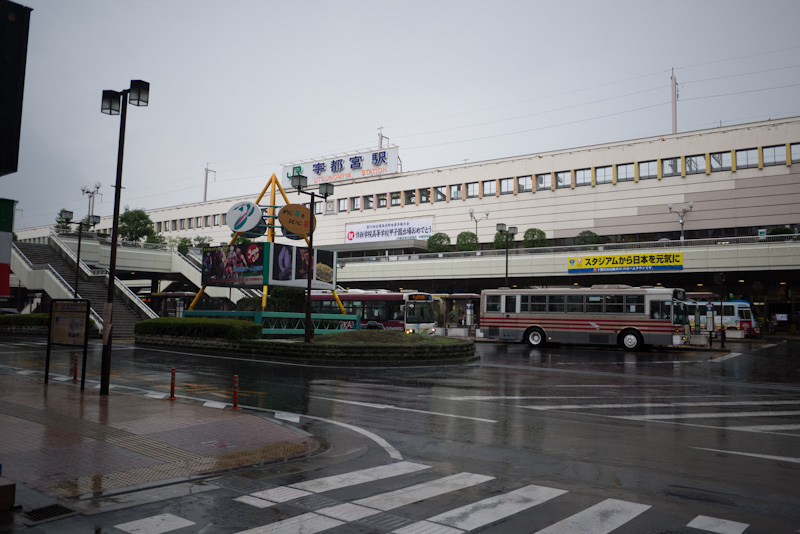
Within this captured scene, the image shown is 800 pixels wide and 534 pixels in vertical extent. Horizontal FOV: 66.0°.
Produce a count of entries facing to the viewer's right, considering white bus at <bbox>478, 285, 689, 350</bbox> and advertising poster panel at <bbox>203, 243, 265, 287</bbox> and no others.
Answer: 1

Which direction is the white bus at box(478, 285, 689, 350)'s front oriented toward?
to the viewer's right

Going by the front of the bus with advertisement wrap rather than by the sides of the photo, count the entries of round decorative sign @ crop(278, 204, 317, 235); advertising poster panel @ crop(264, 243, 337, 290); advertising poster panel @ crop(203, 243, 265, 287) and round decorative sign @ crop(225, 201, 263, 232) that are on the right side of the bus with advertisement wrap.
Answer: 4

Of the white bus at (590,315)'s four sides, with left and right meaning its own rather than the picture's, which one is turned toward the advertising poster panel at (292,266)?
back

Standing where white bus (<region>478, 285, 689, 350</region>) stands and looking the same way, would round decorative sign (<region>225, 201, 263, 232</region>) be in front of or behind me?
behind

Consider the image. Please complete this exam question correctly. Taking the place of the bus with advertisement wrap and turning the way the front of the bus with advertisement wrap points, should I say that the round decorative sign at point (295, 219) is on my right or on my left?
on my right

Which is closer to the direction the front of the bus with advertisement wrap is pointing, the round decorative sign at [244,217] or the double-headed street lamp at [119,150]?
the double-headed street lamp

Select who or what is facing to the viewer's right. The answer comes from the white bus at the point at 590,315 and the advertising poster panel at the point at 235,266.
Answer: the white bus

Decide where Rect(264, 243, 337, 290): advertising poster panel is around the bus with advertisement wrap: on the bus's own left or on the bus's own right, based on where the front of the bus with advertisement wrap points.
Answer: on the bus's own right

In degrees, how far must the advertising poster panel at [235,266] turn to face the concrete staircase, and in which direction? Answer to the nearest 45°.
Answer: approximately 90° to its right

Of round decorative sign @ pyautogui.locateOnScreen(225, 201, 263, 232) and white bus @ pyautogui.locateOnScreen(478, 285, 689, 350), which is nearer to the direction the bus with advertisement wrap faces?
the white bus

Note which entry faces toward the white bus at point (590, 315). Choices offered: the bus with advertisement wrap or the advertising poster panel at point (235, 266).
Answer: the bus with advertisement wrap

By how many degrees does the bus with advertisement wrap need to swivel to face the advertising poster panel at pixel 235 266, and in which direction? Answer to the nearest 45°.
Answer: approximately 90° to its right

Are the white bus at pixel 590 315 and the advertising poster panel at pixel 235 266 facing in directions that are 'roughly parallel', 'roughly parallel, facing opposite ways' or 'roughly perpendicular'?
roughly perpendicular

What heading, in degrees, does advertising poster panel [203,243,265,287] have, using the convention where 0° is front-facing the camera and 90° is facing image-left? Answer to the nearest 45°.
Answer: approximately 45°
